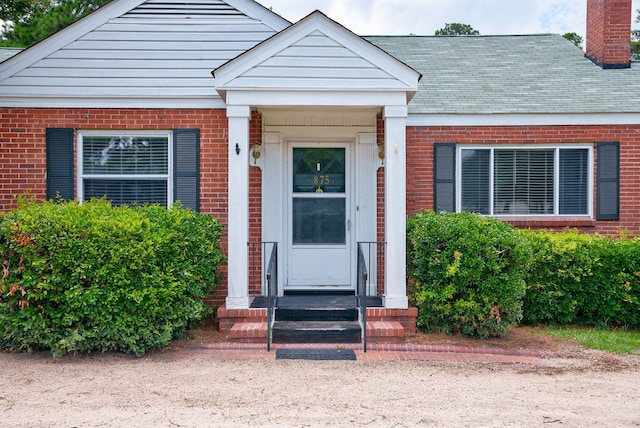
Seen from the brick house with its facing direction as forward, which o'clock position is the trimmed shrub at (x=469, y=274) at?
The trimmed shrub is roughly at 10 o'clock from the brick house.

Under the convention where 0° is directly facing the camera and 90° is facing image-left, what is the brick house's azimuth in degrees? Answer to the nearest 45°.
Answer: approximately 0°
